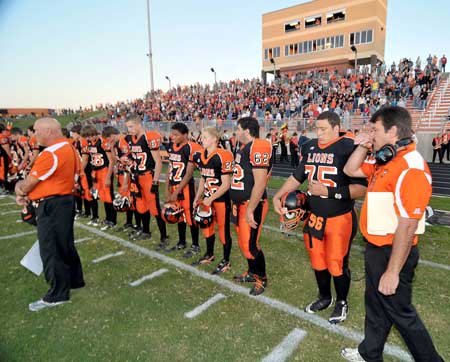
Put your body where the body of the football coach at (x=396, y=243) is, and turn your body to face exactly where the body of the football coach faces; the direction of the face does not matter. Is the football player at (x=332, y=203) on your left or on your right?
on your right

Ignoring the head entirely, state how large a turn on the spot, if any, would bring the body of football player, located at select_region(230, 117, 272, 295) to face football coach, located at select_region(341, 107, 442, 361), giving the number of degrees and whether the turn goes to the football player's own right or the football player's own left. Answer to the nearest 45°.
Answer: approximately 90° to the football player's own left

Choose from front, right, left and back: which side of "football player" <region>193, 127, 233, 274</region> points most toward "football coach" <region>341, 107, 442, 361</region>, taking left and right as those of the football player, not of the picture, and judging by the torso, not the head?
left

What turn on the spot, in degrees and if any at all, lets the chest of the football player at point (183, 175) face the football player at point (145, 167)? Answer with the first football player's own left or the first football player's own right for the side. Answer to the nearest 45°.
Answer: approximately 90° to the first football player's own right

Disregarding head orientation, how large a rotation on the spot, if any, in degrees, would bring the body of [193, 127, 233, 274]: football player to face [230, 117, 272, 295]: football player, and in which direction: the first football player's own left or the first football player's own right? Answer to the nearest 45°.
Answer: approximately 90° to the first football player's own left

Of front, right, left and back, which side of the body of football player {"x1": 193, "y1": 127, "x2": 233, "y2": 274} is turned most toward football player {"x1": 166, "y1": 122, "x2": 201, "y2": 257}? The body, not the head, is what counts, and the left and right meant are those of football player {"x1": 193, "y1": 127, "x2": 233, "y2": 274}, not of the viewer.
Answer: right

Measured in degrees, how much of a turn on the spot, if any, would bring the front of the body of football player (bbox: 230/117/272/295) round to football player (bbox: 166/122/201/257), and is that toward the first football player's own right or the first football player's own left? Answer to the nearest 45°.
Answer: approximately 90° to the first football player's own right

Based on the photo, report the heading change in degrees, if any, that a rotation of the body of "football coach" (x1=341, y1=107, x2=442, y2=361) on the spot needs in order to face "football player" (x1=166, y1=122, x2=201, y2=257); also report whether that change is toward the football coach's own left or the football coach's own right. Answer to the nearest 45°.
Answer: approximately 45° to the football coach's own right

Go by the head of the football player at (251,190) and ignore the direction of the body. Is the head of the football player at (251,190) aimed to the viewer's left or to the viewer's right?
to the viewer's left

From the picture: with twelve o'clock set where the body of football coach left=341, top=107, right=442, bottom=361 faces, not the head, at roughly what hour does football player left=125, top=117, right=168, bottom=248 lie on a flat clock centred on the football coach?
The football player is roughly at 1 o'clock from the football coach.
